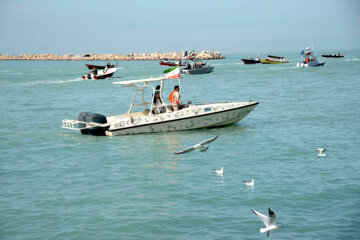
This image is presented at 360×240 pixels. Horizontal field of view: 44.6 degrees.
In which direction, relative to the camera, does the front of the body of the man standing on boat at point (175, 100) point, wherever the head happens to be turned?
to the viewer's right
